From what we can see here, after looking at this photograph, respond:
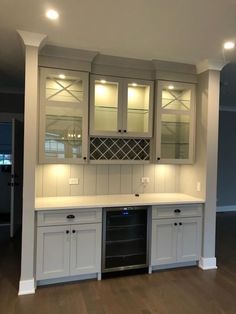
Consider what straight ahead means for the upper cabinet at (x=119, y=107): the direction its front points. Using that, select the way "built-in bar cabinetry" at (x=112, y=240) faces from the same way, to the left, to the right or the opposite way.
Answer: the same way

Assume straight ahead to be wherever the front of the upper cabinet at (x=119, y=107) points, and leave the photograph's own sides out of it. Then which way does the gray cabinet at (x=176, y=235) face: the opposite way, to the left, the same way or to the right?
the same way

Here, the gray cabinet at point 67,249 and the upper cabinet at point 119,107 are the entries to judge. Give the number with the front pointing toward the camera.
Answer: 2

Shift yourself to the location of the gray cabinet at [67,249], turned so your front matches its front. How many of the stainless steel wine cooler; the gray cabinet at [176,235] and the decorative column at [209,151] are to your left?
3

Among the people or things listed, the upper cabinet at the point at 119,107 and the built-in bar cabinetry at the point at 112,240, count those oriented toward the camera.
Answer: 2

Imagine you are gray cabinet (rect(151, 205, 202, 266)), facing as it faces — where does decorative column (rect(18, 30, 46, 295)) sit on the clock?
The decorative column is roughly at 2 o'clock from the gray cabinet.

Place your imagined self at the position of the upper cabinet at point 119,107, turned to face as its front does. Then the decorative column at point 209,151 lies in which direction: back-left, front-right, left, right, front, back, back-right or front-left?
left

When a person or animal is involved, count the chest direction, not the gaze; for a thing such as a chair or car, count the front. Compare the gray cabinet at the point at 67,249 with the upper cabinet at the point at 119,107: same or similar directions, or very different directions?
same or similar directions

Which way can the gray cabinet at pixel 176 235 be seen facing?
toward the camera

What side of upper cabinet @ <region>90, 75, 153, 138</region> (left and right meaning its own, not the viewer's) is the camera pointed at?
front

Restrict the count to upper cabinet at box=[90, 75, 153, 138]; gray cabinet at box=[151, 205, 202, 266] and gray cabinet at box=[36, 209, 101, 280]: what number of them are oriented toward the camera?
3

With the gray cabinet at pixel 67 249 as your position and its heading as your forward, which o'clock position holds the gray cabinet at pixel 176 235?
the gray cabinet at pixel 176 235 is roughly at 9 o'clock from the gray cabinet at pixel 67 249.

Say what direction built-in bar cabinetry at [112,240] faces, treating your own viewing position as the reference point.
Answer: facing the viewer

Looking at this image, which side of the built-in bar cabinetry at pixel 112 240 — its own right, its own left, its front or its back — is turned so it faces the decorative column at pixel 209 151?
left

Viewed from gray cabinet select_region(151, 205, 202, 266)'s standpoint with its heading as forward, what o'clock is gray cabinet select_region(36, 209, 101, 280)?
gray cabinet select_region(36, 209, 101, 280) is roughly at 2 o'clock from gray cabinet select_region(151, 205, 202, 266).
